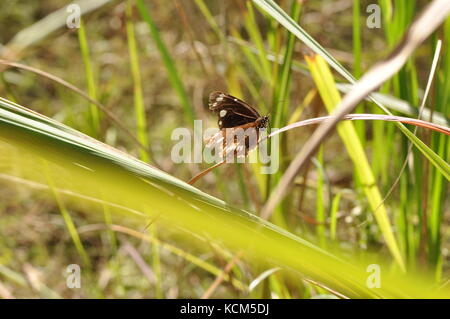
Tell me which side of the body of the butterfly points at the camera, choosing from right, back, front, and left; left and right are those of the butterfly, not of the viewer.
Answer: right
